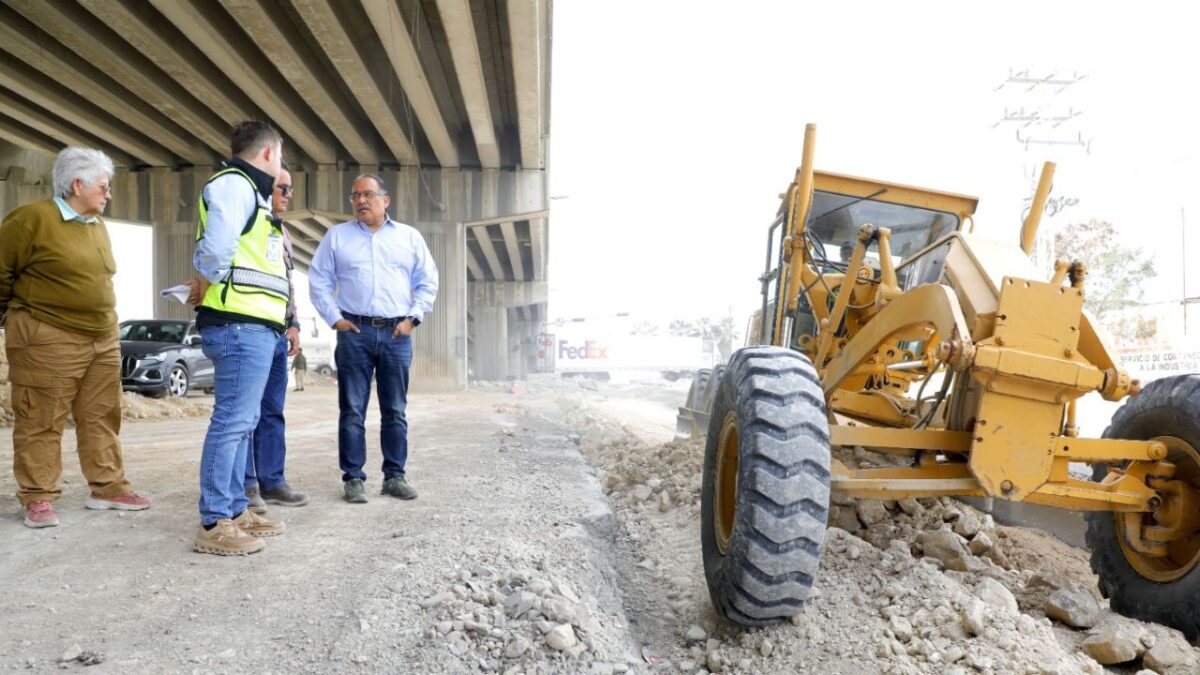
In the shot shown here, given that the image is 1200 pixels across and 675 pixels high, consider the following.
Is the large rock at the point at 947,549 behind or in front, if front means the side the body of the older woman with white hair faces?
in front

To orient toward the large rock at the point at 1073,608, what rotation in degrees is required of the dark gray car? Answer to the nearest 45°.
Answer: approximately 45° to its left

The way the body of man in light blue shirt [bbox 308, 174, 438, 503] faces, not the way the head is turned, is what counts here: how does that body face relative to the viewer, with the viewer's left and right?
facing the viewer

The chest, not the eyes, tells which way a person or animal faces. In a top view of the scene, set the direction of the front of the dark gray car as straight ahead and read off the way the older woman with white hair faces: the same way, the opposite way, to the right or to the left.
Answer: to the left

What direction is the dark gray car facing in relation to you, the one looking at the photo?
facing the viewer and to the left of the viewer

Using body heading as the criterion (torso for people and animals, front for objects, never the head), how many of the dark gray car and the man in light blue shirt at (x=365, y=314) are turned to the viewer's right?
0

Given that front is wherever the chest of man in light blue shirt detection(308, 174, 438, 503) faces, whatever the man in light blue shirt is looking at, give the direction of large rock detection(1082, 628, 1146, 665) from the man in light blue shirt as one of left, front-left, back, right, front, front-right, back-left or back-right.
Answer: front-left

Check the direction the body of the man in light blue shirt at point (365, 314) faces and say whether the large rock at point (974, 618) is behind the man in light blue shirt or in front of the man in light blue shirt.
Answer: in front

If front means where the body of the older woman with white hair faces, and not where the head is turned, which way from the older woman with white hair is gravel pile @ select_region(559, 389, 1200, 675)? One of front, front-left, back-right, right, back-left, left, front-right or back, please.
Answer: front

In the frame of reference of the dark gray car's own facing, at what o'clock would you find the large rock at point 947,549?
The large rock is roughly at 10 o'clock from the dark gray car.

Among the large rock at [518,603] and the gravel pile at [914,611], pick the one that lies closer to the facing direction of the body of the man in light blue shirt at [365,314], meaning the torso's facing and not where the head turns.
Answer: the large rock

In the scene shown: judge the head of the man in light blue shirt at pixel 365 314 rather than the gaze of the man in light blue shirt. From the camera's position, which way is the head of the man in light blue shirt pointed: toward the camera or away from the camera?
toward the camera

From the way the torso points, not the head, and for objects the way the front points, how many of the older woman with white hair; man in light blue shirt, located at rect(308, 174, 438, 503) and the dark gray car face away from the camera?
0

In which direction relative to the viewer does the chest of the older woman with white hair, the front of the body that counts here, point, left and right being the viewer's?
facing the viewer and to the right of the viewer
